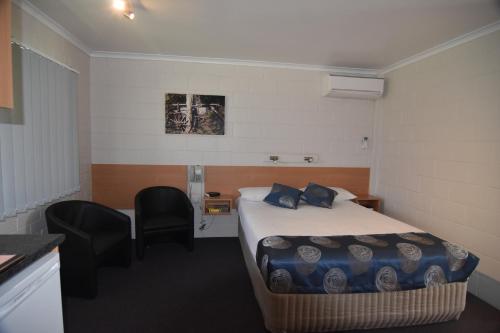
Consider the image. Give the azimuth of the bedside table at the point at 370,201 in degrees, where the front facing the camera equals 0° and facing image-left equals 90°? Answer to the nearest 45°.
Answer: approximately 0°

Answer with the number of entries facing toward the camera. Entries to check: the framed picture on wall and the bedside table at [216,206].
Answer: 2

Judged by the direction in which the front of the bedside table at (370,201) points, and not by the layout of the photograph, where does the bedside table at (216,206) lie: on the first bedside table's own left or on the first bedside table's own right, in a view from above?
on the first bedside table's own right
